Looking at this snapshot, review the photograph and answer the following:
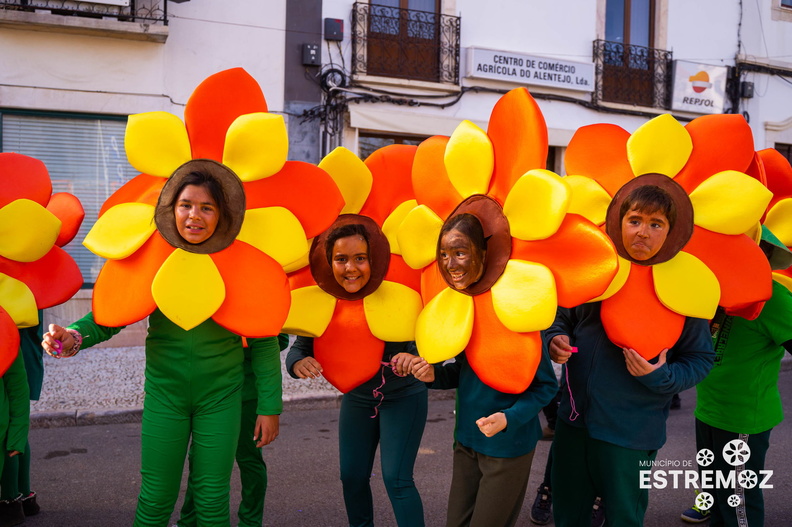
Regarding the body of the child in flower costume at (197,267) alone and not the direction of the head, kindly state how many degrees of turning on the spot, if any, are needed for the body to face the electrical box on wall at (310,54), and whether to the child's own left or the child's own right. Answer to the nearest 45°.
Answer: approximately 180°

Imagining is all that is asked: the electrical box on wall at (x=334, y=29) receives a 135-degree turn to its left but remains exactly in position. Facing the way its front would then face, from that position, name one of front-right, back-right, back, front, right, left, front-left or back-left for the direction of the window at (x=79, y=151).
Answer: back-left

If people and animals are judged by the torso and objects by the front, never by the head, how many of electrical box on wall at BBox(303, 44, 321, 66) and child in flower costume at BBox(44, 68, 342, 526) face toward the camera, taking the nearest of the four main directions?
2

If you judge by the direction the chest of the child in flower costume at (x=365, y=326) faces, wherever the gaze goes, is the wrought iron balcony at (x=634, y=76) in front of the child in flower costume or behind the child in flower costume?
behind

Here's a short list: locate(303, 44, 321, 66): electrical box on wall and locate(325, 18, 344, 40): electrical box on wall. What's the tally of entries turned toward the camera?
2

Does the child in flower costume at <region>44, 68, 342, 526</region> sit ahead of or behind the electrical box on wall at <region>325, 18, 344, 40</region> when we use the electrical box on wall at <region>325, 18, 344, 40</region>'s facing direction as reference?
ahead

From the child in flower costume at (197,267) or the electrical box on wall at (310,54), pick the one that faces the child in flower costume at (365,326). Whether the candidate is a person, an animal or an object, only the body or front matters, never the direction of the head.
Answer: the electrical box on wall

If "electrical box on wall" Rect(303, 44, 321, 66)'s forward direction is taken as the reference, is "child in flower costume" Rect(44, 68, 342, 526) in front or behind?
in front

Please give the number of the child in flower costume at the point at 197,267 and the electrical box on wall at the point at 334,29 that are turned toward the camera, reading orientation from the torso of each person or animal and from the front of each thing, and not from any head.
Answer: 2

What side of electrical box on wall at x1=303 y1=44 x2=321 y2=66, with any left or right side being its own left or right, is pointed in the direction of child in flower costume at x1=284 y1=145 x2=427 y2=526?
front

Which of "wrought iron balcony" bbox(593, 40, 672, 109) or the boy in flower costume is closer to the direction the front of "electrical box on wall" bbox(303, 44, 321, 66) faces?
the boy in flower costume

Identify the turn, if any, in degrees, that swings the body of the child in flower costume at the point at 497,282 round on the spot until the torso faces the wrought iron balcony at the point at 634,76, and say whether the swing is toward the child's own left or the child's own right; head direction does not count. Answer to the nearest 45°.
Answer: approximately 135° to the child's own right

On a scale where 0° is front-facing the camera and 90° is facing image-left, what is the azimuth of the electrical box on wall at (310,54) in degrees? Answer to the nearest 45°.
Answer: approximately 0°
